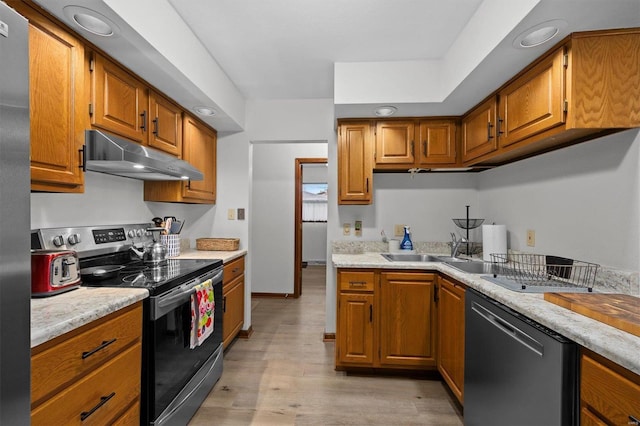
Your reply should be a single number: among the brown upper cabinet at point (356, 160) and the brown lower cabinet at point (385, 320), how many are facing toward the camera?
2

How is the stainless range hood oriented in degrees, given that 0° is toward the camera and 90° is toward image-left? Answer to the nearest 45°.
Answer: approximately 315°

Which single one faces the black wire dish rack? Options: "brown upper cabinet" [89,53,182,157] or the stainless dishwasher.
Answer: the brown upper cabinet

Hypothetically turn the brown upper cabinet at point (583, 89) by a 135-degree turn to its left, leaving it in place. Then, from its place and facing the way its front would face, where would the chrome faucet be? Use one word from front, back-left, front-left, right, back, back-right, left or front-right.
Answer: back-left

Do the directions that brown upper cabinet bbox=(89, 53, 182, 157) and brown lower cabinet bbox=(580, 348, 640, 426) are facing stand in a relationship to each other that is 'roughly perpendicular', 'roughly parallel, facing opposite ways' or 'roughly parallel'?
roughly parallel, facing opposite ways

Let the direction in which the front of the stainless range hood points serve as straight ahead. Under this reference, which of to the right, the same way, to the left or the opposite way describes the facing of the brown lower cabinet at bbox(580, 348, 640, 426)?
the opposite way

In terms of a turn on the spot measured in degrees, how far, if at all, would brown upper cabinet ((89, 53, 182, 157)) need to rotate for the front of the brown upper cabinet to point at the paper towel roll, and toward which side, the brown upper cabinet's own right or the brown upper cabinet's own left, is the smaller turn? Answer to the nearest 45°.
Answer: approximately 45° to the brown upper cabinet's own left

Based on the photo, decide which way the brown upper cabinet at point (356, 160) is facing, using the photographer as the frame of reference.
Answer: facing the viewer

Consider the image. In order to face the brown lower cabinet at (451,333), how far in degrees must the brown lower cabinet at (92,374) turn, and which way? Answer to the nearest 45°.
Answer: approximately 45° to its left

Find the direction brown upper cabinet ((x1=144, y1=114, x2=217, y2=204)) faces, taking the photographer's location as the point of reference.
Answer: facing to the right of the viewer

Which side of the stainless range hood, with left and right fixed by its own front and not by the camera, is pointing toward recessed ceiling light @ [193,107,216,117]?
left

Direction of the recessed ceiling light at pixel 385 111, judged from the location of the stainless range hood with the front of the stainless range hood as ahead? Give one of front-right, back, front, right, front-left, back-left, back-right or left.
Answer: front-left

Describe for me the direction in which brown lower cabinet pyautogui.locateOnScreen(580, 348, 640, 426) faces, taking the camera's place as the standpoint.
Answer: facing the viewer and to the left of the viewer

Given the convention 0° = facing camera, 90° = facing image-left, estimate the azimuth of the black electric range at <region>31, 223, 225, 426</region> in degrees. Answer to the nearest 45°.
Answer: approximately 315°

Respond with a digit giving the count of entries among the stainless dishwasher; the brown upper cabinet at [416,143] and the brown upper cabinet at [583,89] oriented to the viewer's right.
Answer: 0

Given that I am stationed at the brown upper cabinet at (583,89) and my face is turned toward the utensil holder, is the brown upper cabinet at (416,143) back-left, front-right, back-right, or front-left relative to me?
front-right

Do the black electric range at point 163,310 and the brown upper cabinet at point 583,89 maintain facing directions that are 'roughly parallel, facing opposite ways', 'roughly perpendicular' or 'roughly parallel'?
roughly parallel, facing opposite ways
